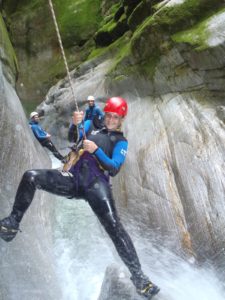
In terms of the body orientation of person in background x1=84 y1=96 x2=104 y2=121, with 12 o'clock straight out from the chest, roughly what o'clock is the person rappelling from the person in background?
The person rappelling is roughly at 12 o'clock from the person in background.

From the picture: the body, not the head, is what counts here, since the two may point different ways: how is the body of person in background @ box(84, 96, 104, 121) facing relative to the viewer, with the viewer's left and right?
facing the viewer
